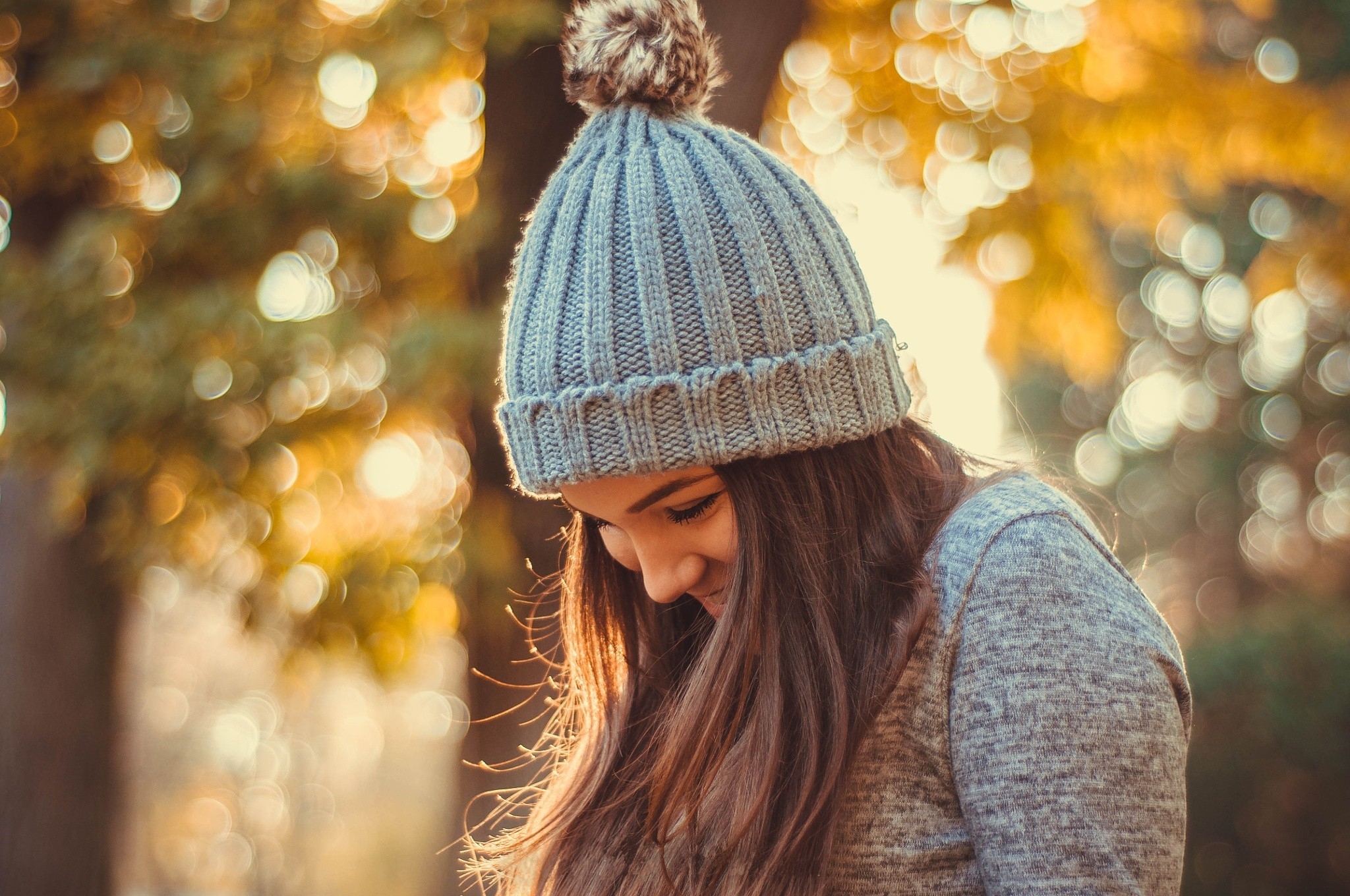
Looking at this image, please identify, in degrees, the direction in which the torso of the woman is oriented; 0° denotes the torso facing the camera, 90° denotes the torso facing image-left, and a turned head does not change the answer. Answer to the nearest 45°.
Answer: approximately 45°

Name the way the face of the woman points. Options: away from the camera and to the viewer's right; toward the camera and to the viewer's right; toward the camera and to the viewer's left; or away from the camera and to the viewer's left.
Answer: toward the camera and to the viewer's left

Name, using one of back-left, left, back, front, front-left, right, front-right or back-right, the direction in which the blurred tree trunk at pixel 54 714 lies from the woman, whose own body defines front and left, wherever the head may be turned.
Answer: right

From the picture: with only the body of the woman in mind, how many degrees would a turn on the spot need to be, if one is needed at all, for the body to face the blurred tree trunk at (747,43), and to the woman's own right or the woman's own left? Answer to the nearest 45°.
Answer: approximately 135° to the woman's own right
